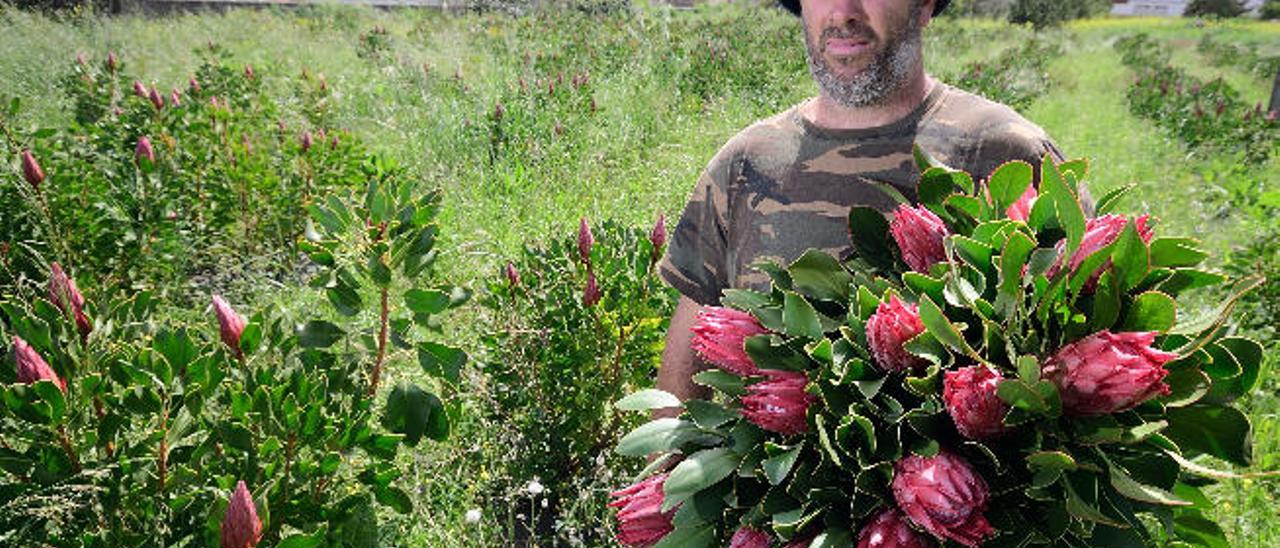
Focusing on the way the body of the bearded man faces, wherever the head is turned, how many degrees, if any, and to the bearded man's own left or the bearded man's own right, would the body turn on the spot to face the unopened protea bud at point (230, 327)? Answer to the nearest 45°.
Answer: approximately 45° to the bearded man's own right

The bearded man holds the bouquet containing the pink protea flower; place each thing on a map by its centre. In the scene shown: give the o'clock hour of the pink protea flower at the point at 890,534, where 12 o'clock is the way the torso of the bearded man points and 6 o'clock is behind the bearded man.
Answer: The pink protea flower is roughly at 12 o'clock from the bearded man.

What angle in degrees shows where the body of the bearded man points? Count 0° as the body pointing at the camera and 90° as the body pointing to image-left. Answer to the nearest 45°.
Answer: approximately 0°

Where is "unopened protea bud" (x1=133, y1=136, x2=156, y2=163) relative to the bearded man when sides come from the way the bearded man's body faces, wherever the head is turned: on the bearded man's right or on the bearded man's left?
on the bearded man's right

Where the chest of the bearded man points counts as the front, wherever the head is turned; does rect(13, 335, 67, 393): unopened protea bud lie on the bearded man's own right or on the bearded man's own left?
on the bearded man's own right

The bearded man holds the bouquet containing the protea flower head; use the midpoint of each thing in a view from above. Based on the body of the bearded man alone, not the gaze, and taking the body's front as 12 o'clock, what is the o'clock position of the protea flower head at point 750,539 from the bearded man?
The protea flower head is roughly at 12 o'clock from the bearded man.
